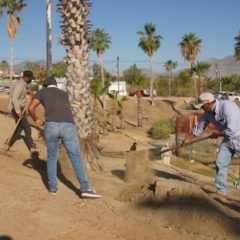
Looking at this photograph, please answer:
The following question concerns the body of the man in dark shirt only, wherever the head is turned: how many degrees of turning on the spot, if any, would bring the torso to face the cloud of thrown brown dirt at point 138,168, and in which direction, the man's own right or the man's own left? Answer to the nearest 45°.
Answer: approximately 45° to the man's own right

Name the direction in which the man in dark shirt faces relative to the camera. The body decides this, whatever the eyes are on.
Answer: away from the camera

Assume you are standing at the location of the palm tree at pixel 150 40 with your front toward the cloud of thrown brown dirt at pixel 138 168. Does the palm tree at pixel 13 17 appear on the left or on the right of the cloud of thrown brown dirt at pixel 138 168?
right

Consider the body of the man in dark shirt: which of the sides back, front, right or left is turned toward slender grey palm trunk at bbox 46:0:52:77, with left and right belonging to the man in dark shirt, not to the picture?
front

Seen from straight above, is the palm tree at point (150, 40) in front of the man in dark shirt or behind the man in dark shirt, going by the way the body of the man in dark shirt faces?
in front

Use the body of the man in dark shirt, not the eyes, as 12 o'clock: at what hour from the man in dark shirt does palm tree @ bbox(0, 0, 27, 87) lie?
The palm tree is roughly at 12 o'clock from the man in dark shirt.
